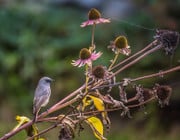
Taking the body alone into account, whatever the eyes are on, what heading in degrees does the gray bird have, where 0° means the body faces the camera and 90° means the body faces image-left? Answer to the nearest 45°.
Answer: approximately 270°
